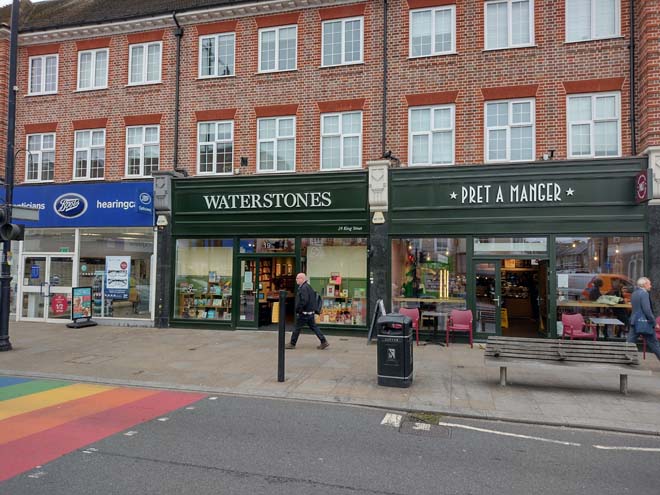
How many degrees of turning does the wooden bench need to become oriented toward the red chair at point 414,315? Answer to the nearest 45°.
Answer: approximately 135° to its right

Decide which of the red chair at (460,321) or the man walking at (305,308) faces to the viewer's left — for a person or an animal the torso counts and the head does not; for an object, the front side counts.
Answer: the man walking

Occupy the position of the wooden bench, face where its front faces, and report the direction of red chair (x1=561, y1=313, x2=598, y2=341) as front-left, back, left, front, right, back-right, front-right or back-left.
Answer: back

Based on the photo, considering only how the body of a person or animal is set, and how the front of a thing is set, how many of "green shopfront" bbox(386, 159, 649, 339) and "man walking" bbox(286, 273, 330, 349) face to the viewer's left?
1

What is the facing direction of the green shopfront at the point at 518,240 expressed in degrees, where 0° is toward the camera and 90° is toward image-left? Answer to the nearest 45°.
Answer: approximately 0°

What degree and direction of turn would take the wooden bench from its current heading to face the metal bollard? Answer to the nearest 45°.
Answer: approximately 90° to its right

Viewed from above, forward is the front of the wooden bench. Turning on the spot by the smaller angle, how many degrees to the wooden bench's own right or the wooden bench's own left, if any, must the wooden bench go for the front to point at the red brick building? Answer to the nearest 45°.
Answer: approximately 135° to the wooden bench's own right

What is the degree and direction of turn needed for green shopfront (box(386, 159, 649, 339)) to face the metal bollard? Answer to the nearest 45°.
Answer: approximately 45° to its right

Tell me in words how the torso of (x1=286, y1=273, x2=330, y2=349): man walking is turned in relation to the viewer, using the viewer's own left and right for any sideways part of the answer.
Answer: facing to the left of the viewer
